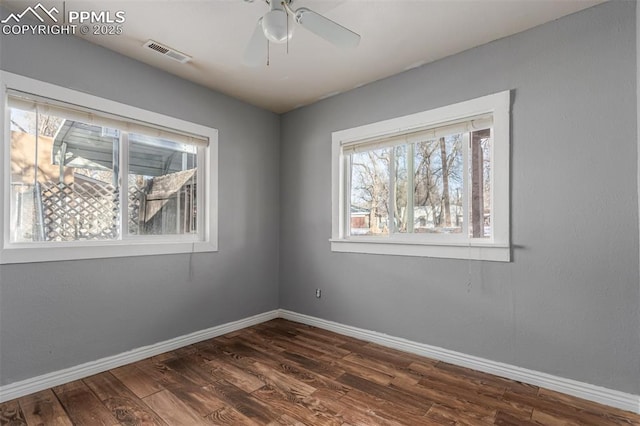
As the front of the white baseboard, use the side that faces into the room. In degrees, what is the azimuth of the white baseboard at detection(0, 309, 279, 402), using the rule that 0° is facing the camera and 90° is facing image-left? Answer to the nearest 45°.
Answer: approximately 315°

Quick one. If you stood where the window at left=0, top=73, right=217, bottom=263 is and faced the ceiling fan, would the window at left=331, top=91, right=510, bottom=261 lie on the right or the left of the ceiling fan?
left

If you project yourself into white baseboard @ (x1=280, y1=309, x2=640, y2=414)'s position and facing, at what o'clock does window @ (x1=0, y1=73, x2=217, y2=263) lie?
The window is roughly at 1 o'clock from the white baseboard.

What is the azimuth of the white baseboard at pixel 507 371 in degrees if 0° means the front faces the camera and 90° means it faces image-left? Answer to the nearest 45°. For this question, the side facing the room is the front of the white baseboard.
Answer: approximately 45°
